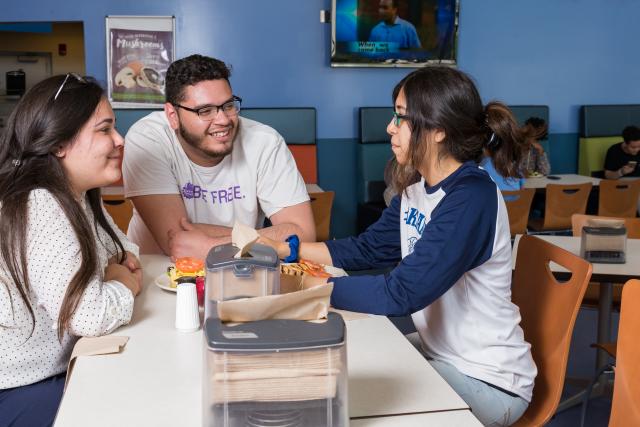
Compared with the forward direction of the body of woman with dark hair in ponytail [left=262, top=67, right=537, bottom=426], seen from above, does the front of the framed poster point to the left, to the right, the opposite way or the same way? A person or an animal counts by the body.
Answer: to the left

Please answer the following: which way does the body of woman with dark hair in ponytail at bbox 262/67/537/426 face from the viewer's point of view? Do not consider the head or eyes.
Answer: to the viewer's left

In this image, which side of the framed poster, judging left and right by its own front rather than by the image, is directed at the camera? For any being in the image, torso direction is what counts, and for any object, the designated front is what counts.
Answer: front

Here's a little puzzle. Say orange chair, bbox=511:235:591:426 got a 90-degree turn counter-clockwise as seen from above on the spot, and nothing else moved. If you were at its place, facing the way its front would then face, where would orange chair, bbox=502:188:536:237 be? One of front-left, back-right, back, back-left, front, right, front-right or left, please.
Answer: back-left

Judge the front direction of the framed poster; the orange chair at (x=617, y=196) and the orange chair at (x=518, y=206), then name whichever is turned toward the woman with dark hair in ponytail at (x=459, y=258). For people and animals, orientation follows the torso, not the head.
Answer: the framed poster

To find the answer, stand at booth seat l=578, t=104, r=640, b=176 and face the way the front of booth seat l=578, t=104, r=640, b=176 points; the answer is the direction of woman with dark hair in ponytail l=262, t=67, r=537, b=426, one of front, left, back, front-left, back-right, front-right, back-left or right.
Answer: front

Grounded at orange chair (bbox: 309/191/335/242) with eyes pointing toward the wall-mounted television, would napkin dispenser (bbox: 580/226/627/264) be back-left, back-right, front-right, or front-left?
back-right

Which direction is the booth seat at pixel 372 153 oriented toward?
toward the camera

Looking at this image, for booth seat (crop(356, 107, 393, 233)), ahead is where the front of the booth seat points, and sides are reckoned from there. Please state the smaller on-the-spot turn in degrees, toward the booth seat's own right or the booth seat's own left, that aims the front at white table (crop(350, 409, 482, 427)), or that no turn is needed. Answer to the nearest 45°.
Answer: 0° — it already faces it

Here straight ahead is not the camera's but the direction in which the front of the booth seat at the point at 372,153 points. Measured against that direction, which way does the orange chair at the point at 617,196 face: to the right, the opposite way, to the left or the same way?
the opposite way

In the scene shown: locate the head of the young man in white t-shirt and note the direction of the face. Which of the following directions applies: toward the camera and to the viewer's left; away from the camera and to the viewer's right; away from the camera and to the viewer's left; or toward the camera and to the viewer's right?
toward the camera and to the viewer's right

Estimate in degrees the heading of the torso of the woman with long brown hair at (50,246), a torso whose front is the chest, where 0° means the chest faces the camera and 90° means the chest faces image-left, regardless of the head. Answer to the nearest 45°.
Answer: approximately 270°

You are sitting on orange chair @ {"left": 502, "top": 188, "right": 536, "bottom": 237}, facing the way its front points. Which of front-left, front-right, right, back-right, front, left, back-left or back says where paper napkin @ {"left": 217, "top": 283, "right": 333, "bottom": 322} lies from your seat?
back

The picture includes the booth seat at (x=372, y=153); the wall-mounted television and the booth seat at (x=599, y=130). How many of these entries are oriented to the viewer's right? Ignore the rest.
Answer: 0

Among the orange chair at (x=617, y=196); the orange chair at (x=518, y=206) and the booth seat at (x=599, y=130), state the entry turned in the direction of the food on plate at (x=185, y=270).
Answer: the booth seat

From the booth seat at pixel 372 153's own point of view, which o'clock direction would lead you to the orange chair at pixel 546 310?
The orange chair is roughly at 12 o'clock from the booth seat.
